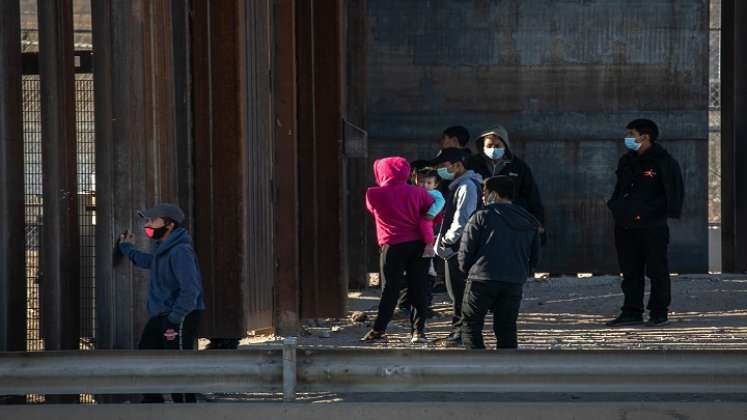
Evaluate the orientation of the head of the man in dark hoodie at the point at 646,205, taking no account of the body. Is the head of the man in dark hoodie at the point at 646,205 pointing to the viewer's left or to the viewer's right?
to the viewer's left

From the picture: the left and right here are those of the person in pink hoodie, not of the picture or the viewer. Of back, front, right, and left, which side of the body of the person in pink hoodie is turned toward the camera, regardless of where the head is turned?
back

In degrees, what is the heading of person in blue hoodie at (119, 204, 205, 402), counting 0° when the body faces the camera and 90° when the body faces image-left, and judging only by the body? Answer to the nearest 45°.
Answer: approximately 90°

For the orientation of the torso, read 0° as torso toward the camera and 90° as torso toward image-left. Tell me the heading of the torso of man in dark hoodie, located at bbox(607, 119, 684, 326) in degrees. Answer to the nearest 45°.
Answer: approximately 45°

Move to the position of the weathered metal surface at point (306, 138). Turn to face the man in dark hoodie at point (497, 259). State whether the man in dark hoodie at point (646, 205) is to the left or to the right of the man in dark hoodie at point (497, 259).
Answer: left

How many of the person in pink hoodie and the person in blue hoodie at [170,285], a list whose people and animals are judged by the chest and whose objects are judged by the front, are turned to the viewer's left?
1

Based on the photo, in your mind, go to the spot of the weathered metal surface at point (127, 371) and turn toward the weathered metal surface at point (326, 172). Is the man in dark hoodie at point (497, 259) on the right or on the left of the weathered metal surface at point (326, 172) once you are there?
right

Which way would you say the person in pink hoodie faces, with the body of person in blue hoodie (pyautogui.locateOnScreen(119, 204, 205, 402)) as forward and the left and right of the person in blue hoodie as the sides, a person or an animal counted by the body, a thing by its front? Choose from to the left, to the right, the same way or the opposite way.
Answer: to the right

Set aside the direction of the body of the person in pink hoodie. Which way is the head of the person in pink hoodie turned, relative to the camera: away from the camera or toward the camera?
away from the camera

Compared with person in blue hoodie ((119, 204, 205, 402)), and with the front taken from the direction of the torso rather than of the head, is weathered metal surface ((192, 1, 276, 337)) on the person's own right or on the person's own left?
on the person's own right
